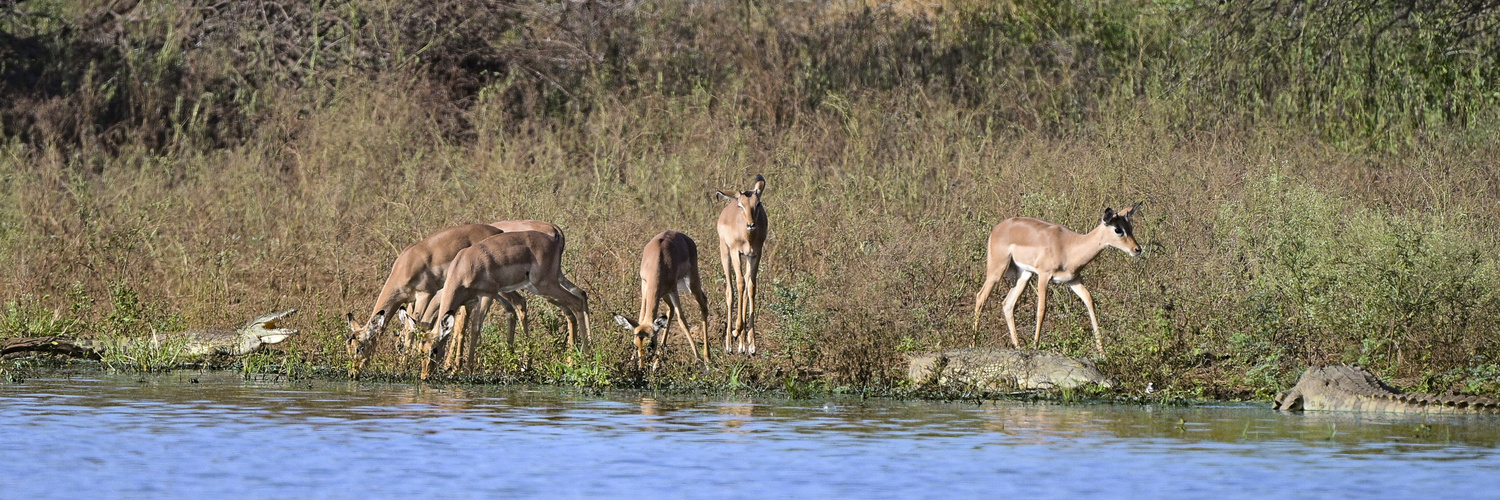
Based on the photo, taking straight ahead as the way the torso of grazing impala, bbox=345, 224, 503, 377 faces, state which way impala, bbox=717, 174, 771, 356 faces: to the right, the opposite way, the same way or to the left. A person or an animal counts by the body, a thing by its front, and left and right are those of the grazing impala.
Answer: to the left

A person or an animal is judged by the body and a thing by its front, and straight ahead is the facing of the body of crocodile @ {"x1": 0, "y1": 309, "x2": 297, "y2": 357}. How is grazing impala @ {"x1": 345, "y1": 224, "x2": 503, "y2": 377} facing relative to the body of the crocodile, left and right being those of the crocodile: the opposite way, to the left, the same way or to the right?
the opposite way

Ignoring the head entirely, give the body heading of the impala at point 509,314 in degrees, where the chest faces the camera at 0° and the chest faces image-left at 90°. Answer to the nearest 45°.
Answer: approximately 90°

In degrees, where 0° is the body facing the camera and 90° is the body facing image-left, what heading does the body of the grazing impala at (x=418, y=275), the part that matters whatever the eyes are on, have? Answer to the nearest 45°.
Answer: approximately 90°

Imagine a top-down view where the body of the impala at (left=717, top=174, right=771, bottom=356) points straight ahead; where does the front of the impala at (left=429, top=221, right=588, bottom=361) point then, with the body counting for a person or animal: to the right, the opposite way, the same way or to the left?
to the right

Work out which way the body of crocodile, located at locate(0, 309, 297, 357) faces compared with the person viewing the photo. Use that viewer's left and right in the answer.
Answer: facing to the right of the viewer

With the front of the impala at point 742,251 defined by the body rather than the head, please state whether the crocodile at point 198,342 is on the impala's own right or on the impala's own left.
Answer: on the impala's own right

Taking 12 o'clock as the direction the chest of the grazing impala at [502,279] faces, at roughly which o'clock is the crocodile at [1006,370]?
The crocodile is roughly at 7 o'clock from the grazing impala.

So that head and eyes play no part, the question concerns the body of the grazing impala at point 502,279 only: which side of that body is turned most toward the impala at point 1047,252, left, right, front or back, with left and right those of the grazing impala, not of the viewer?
back

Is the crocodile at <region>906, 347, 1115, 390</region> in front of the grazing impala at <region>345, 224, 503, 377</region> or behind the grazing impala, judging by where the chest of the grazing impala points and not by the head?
behind
